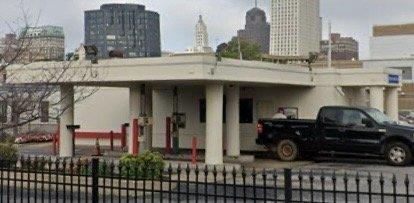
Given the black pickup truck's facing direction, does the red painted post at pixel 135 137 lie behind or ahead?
behind

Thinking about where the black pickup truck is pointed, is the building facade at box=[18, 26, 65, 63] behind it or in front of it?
behind

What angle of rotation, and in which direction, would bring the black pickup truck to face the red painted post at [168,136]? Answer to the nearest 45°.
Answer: approximately 180°

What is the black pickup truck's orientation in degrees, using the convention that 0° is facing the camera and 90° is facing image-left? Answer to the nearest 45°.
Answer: approximately 270°

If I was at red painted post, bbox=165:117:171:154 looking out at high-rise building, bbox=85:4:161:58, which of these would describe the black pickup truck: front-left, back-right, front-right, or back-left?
back-right

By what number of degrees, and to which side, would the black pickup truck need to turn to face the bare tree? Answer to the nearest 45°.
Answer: approximately 135° to its right
